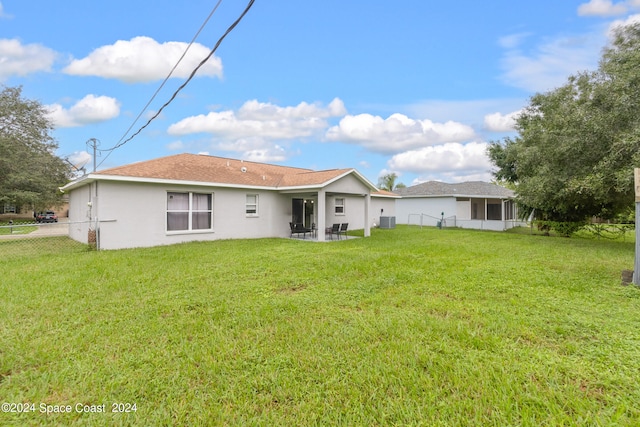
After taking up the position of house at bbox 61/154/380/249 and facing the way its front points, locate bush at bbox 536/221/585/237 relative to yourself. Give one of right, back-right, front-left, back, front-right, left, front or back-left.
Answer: back-right

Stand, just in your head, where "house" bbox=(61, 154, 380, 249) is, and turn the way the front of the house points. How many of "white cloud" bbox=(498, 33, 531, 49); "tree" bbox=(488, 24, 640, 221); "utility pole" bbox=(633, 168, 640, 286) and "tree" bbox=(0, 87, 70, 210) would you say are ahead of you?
1

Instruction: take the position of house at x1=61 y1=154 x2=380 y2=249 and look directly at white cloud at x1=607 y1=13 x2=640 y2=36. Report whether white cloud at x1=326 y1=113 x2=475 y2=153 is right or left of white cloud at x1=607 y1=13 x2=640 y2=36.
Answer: left

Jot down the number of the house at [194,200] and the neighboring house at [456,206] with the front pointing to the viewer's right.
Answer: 0

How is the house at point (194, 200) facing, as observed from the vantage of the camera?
facing away from the viewer and to the left of the viewer

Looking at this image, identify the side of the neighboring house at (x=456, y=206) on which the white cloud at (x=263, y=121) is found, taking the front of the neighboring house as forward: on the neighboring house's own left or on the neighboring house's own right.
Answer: on the neighboring house's own left

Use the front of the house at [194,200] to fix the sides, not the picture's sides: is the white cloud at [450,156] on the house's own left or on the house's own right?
on the house's own right

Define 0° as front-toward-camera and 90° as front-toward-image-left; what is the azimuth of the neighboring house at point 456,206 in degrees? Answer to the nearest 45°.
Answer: approximately 135°

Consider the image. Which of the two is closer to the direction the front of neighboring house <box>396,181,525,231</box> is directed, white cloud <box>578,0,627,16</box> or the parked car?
the parked car

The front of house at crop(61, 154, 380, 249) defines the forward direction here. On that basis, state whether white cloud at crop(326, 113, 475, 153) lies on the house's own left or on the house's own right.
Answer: on the house's own right

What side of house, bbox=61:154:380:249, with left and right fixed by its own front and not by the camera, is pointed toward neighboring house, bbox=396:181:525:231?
right
